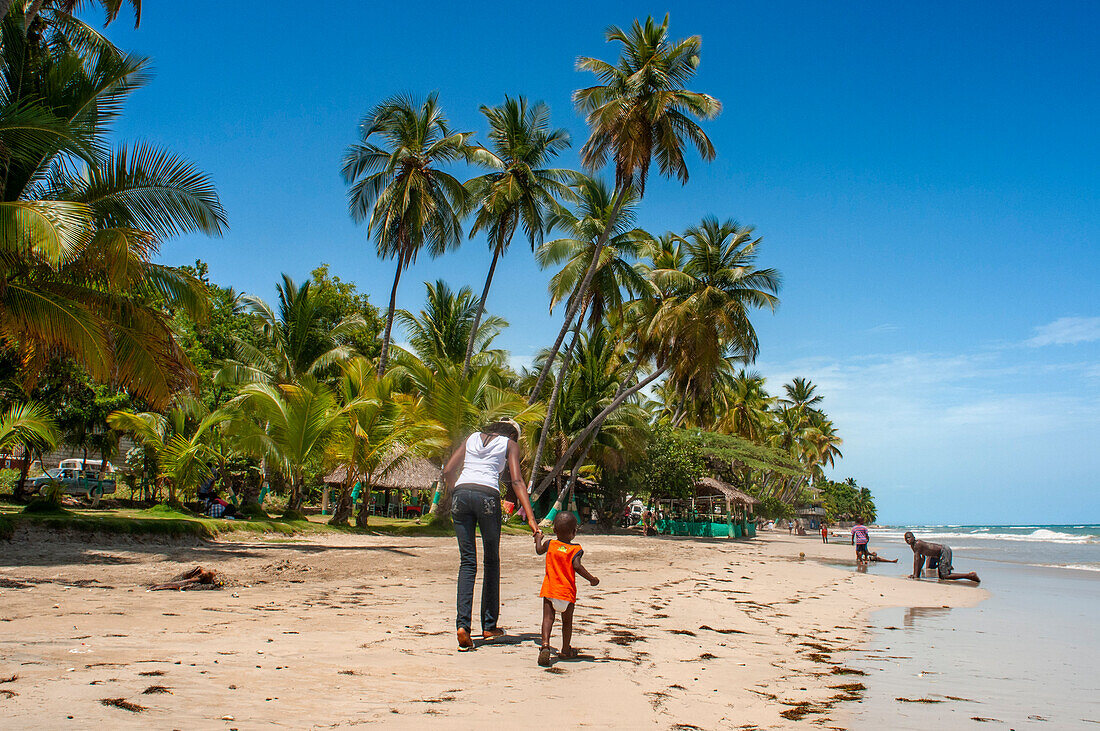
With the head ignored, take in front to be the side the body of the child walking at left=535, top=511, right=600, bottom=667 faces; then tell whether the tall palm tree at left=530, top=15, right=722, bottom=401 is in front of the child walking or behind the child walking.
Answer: in front

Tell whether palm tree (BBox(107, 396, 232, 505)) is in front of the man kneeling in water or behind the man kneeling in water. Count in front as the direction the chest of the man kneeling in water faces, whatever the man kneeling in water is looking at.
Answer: in front

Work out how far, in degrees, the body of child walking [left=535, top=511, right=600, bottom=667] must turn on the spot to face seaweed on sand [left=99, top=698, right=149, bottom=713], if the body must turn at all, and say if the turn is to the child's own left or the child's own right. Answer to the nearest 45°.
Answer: approximately 135° to the child's own left

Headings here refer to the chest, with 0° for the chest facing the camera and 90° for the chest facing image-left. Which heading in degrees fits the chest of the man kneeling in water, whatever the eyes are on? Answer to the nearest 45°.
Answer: approximately 90°

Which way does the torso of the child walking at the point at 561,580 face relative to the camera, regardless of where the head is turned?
away from the camera

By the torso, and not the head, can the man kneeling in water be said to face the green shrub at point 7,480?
yes

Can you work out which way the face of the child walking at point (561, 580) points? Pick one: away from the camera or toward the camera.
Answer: away from the camera

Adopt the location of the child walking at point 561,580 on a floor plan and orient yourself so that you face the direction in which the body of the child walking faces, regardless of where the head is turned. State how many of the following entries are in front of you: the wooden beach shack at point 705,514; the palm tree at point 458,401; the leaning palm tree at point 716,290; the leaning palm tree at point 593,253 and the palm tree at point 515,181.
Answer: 5

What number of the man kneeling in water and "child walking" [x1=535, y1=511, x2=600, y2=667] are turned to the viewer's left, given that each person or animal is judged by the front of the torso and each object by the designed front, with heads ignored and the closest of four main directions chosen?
1

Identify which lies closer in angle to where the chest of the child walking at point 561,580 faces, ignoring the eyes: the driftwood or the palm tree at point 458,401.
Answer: the palm tree

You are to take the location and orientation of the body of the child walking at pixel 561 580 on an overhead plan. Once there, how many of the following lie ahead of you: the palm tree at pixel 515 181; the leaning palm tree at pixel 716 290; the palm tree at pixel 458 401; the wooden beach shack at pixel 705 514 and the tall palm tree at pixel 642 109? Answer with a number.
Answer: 5

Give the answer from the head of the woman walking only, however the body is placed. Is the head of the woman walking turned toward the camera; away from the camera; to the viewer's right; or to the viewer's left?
away from the camera

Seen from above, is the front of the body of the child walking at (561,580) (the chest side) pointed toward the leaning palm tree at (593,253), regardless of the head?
yes
